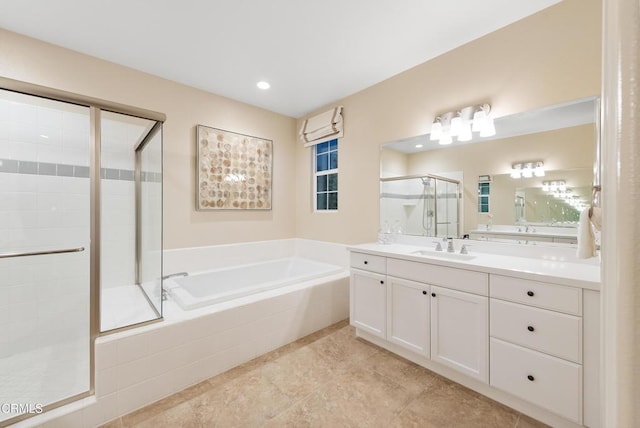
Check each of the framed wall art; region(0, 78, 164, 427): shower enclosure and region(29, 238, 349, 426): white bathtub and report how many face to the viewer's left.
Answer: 0

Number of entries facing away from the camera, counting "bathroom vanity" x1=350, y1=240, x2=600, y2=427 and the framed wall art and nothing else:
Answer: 0

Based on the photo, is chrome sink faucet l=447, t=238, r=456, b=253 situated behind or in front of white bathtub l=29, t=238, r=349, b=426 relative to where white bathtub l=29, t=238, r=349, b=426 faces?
in front

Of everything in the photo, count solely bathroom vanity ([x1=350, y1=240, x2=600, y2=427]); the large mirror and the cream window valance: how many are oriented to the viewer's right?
0

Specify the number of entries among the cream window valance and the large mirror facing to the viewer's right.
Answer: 0

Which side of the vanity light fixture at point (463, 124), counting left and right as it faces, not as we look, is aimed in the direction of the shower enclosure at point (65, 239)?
front

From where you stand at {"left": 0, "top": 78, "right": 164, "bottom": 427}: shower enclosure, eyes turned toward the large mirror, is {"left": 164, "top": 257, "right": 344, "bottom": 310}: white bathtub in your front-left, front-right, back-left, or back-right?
front-left

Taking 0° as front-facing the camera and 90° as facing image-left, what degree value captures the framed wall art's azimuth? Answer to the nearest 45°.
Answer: approximately 315°

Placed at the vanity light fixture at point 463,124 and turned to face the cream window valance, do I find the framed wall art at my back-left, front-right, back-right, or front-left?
front-left

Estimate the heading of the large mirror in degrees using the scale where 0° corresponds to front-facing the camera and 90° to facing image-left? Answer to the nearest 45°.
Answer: approximately 45°
